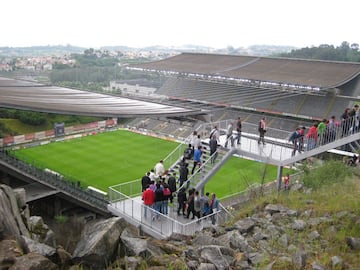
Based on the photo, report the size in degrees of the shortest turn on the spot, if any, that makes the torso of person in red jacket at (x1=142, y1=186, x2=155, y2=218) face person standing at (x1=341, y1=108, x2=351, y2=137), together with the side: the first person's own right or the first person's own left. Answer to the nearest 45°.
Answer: approximately 90° to the first person's own right

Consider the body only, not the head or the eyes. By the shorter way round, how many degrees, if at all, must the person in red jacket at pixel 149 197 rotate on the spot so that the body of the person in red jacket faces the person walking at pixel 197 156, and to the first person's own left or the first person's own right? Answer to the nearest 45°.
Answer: approximately 45° to the first person's own right

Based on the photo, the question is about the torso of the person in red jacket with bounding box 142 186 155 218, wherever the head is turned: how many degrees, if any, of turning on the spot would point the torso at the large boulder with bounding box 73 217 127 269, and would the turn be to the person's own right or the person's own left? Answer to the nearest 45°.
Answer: approximately 180°

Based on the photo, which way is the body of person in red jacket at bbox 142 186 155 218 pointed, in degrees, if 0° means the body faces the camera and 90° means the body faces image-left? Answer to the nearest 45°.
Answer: approximately 180°

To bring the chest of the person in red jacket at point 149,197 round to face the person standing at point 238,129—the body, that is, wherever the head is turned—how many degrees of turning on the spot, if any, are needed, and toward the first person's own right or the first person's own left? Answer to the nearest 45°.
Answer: approximately 45° to the first person's own right

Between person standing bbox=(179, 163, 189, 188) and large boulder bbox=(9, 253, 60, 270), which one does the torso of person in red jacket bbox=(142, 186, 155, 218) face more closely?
the person standing

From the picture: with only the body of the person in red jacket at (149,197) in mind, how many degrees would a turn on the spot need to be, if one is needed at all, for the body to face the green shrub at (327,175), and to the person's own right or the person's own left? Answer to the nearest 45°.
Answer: approximately 90° to the person's own right

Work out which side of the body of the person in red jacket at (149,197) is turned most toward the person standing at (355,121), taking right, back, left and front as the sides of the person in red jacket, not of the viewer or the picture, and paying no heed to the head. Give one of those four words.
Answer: right

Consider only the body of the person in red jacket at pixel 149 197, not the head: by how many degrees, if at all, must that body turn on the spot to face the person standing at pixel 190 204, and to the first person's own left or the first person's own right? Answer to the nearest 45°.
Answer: approximately 90° to the first person's own right

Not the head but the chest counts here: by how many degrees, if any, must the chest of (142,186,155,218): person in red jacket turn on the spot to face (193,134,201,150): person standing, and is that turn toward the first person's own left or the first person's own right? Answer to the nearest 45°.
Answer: approximately 45° to the first person's own right

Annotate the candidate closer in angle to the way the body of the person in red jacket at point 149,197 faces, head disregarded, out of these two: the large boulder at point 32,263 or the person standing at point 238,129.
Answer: the person standing

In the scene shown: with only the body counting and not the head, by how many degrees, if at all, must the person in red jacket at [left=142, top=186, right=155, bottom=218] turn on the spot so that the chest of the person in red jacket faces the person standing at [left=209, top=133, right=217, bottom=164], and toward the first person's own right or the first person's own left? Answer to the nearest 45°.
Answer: approximately 45° to the first person's own right

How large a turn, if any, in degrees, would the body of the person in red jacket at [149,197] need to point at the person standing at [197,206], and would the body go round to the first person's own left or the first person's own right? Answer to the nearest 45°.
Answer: approximately 90° to the first person's own right
